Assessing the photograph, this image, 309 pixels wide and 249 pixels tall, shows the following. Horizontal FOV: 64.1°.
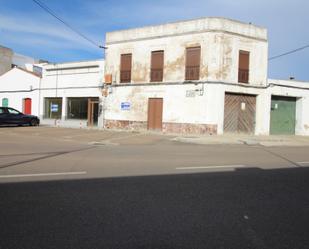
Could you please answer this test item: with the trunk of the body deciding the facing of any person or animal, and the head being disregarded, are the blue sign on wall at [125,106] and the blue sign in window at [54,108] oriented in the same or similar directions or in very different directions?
same or similar directions

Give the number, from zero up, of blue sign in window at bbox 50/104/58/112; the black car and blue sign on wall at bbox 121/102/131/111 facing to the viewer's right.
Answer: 1

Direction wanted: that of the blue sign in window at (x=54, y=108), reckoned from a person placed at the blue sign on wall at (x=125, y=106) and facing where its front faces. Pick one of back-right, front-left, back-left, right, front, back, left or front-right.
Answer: back-right

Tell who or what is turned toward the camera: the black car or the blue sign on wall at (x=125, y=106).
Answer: the blue sign on wall

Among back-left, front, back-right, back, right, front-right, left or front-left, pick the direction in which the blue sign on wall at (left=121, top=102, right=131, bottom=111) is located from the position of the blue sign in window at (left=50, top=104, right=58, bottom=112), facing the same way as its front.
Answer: front-left

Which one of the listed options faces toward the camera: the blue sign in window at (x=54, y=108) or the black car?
the blue sign in window

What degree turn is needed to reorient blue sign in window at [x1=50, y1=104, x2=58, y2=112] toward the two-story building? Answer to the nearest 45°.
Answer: approximately 45° to its left

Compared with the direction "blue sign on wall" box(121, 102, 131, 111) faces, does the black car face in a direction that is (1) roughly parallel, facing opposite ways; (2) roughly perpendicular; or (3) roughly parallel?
roughly perpendicular

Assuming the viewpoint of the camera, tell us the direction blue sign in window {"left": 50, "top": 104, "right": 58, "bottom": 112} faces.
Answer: facing the viewer

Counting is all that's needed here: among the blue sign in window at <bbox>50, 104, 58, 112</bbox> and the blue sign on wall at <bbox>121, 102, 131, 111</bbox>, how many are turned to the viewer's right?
0

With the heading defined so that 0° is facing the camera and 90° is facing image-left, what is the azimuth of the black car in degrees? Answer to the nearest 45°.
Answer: approximately 270°

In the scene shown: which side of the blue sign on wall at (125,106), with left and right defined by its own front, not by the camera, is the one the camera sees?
front
